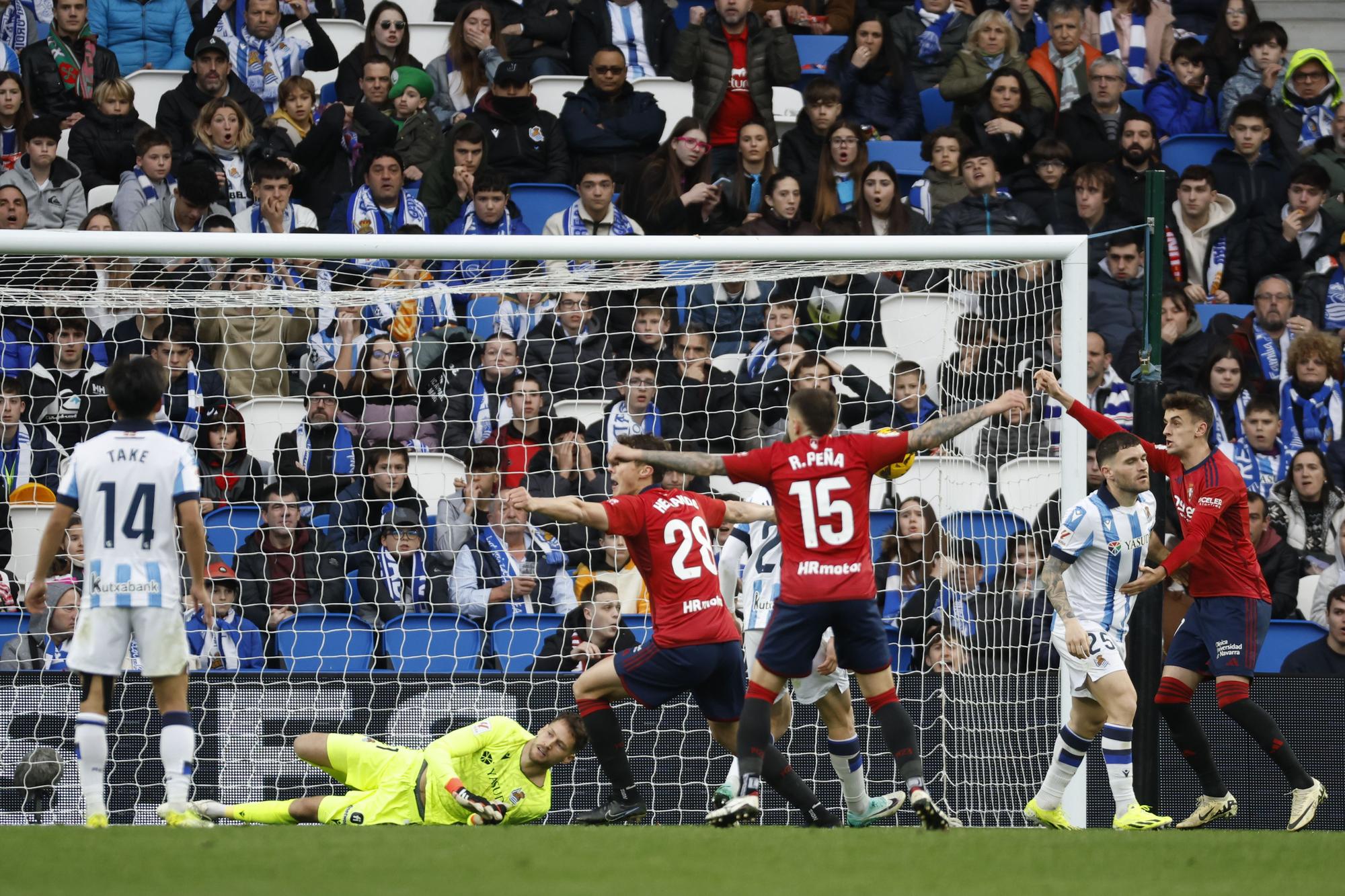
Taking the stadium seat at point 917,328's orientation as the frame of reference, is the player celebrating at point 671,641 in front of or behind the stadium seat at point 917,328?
in front

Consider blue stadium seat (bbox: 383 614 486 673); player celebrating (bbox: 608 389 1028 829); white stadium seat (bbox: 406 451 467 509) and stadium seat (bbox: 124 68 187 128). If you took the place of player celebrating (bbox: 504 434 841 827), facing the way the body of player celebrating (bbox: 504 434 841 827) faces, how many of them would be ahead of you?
3

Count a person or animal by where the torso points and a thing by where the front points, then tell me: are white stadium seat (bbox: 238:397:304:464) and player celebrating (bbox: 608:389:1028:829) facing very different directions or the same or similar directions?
very different directions

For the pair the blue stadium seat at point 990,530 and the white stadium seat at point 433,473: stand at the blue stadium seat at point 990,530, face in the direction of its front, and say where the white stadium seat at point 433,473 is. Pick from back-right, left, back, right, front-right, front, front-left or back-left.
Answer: right

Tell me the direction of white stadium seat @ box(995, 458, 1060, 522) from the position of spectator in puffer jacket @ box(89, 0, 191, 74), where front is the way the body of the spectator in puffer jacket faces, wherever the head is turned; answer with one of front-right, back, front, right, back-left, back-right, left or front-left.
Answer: front-left

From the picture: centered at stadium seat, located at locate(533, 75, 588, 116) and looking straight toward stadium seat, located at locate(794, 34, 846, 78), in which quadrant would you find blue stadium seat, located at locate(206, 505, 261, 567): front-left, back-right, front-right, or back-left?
back-right

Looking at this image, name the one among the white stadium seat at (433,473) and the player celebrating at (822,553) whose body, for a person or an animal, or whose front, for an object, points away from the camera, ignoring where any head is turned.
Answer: the player celebrating

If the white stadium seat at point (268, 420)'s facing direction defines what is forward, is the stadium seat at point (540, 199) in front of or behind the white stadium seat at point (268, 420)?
behind
